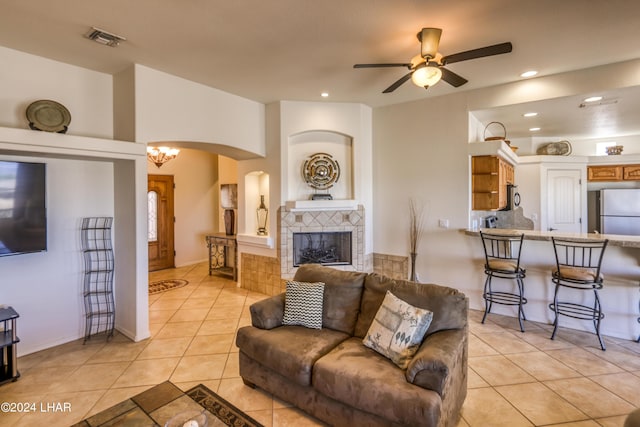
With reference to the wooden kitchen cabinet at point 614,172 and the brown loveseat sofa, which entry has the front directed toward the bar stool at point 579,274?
the wooden kitchen cabinet

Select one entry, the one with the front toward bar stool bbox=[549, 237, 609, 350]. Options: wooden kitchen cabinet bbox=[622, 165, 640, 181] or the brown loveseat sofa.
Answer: the wooden kitchen cabinet

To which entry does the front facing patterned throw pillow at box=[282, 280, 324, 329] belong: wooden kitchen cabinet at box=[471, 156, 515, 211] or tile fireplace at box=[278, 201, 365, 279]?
the tile fireplace

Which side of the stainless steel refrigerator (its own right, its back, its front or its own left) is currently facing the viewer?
front

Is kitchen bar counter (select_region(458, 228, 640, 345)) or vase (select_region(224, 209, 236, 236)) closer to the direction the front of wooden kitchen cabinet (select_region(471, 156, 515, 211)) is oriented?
the kitchen bar counter

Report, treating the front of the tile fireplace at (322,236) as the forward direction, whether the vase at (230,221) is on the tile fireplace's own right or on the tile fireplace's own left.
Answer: on the tile fireplace's own right

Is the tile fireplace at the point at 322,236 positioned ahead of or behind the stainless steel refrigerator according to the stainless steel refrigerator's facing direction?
ahead

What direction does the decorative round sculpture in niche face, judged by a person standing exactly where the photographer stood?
facing the viewer

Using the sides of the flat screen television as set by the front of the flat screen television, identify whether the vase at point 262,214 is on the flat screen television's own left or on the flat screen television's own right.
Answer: on the flat screen television's own left

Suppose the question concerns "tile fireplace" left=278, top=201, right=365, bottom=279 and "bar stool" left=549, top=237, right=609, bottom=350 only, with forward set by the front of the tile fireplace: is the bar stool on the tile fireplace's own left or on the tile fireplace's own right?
on the tile fireplace's own left

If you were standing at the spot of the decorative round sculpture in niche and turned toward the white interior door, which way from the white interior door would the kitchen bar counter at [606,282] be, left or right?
right
